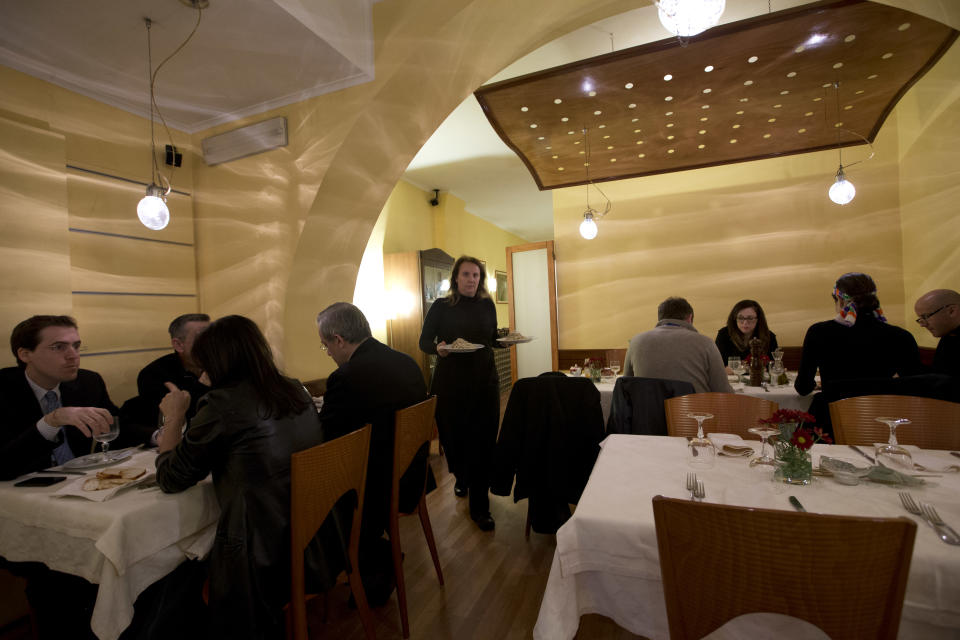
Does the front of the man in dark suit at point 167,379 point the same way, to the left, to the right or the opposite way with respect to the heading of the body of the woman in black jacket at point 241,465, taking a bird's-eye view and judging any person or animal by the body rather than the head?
the opposite way

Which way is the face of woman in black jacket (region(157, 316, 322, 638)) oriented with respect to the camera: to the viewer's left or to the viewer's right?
to the viewer's left

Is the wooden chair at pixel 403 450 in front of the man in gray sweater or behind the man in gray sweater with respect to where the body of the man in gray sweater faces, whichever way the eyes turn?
behind

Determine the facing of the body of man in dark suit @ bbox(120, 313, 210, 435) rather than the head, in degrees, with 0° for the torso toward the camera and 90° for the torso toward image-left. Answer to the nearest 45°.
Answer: approximately 315°

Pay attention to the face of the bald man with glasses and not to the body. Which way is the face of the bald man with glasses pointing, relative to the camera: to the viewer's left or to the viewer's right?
to the viewer's left

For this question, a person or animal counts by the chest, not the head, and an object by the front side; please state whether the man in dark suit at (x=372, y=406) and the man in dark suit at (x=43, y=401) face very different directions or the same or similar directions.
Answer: very different directions

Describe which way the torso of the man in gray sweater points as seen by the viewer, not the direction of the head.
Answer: away from the camera
